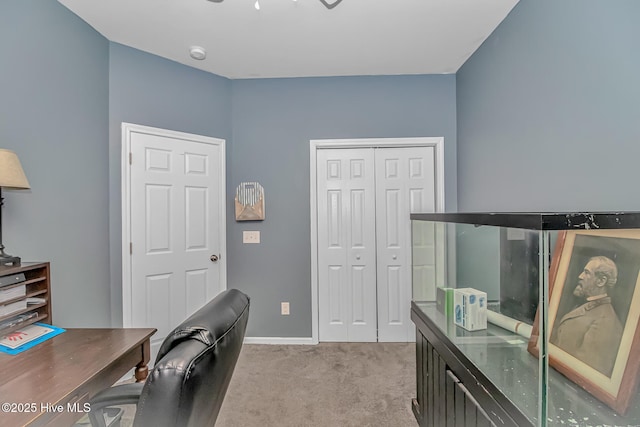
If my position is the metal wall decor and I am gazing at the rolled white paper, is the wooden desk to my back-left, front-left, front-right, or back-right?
front-right

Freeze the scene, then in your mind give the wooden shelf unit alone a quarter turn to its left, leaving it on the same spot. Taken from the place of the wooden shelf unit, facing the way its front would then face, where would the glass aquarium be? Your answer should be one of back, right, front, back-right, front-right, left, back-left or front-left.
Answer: right

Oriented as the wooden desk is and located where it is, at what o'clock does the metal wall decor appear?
The metal wall decor is roughly at 9 o'clock from the wooden desk.

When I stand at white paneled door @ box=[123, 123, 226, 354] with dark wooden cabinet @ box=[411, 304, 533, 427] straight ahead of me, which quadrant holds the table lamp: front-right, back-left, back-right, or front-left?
front-right

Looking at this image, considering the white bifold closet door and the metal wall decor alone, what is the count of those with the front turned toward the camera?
2

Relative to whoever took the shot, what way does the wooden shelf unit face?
facing the viewer and to the right of the viewer

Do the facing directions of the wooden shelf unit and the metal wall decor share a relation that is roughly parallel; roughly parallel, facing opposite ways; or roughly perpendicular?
roughly perpendicular

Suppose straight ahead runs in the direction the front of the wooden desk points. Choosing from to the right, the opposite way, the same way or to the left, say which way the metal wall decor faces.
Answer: to the right

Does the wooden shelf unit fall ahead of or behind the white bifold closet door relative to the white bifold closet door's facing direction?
ahead

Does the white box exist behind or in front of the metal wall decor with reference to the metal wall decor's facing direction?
in front

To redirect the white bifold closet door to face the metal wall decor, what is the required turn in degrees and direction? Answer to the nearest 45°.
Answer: approximately 90° to its right

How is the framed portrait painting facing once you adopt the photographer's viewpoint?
facing the viewer and to the left of the viewer

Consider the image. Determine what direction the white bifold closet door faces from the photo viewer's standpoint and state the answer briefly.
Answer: facing the viewer

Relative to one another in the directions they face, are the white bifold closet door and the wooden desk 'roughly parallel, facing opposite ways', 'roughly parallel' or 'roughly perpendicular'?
roughly perpendicular

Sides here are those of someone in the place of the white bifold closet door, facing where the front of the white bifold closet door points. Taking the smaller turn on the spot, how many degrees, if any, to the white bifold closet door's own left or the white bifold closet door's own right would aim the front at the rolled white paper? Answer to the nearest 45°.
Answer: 0° — it already faces it

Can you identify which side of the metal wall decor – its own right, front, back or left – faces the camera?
front

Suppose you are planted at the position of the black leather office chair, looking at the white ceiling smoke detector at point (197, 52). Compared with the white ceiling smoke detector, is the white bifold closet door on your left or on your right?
right

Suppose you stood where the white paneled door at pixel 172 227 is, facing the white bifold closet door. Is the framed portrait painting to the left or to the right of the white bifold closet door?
right

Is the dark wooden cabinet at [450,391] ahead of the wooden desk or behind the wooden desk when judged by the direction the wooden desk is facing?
ahead
